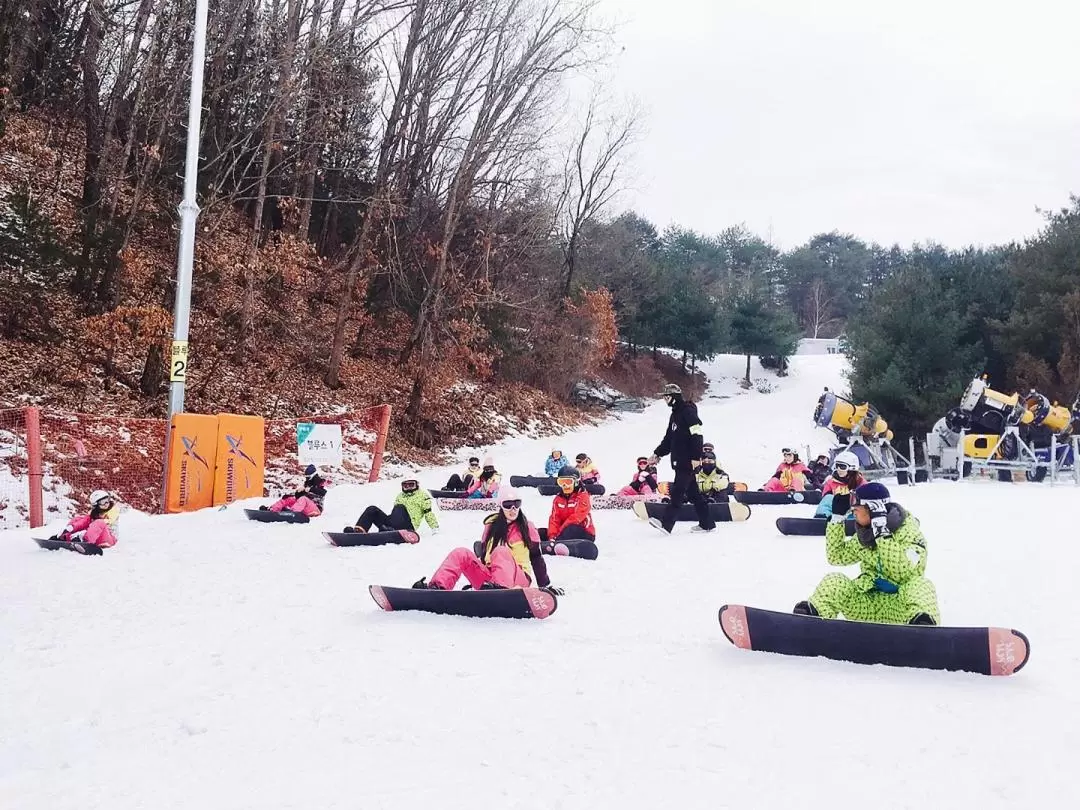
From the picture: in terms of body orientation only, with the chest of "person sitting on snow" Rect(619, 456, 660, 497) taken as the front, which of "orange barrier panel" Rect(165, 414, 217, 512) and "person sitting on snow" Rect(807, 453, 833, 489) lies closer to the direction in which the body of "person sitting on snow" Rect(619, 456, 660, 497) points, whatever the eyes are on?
the orange barrier panel

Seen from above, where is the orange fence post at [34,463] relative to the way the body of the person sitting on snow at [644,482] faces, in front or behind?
in front

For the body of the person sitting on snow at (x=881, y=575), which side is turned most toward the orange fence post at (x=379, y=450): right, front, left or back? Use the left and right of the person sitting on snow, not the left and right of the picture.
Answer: right

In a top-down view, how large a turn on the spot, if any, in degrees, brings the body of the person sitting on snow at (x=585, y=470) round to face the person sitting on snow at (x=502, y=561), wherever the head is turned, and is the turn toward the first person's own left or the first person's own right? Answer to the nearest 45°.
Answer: approximately 45° to the first person's own left

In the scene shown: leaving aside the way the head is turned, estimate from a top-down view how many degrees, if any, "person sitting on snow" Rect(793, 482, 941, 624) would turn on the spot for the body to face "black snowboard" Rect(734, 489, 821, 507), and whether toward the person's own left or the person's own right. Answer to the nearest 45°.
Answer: approximately 135° to the person's own right

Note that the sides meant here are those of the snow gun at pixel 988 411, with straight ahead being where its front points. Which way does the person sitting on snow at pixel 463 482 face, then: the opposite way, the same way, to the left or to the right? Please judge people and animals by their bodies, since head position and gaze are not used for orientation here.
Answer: to the left

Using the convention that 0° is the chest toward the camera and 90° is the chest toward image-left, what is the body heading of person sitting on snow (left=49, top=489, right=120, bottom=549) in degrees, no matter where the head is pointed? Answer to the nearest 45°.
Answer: approximately 45°

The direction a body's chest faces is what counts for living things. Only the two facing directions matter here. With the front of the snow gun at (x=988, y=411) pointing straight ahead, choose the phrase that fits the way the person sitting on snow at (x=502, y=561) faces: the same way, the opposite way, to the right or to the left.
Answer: to the left
